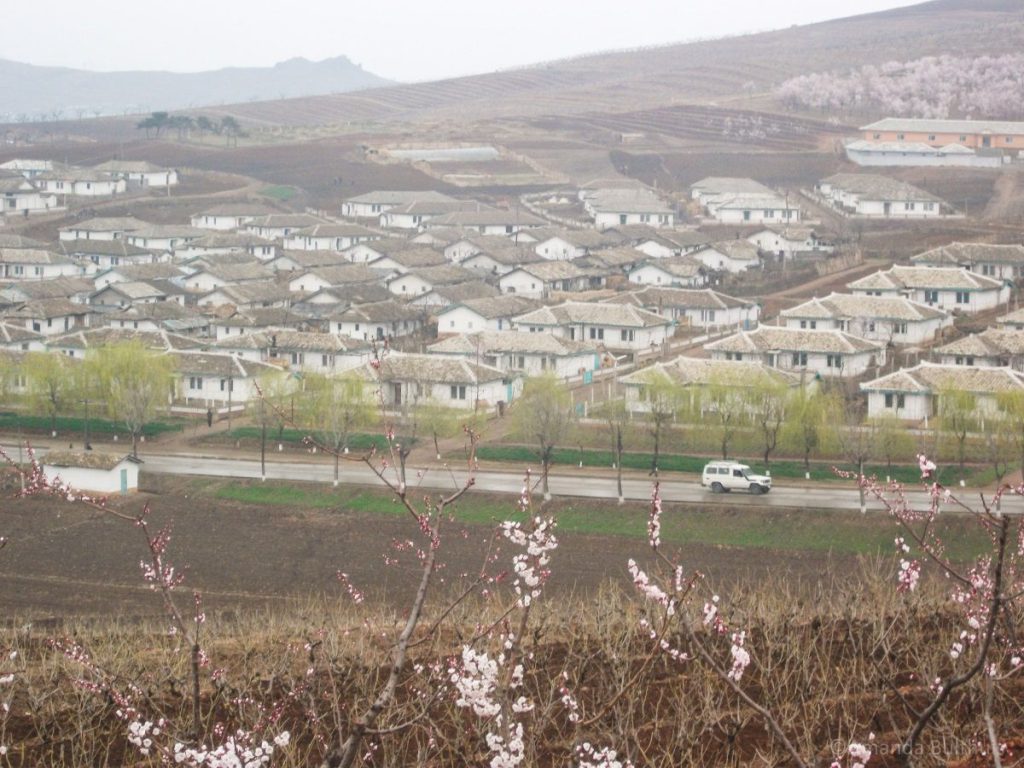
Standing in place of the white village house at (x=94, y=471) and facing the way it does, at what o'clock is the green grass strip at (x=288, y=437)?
The green grass strip is roughly at 9 o'clock from the white village house.

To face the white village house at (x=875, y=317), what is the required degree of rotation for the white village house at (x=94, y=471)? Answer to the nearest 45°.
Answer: approximately 90° to its left

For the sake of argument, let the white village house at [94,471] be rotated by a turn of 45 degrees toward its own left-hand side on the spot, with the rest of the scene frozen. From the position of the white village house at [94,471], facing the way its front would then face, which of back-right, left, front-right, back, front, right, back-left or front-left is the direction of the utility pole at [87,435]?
left

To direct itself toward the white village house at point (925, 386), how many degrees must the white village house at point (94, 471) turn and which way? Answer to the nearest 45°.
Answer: approximately 45° to its left

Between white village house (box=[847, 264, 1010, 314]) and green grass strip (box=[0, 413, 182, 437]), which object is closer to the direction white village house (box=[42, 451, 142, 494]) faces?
the white village house

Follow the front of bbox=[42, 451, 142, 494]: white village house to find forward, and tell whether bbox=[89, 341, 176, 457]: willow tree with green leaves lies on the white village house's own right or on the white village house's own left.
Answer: on the white village house's own left

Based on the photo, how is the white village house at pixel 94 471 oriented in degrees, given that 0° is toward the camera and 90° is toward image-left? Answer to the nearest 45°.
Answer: approximately 315°

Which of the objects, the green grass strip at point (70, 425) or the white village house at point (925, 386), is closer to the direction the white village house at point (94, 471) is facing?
the white village house

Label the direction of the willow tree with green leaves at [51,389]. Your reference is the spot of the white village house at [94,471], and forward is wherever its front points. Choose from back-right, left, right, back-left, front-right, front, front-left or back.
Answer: back-left
